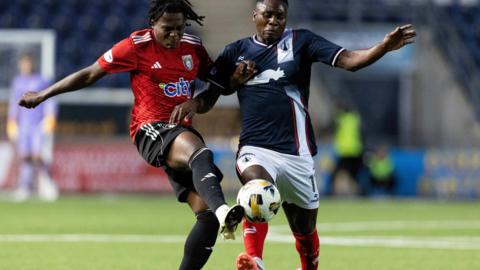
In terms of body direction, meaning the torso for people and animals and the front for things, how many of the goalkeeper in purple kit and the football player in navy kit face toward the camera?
2

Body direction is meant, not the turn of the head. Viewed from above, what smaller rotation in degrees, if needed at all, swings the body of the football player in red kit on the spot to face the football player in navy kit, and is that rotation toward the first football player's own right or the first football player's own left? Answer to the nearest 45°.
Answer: approximately 45° to the first football player's own left

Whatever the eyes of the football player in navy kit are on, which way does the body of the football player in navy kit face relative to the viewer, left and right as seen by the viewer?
facing the viewer

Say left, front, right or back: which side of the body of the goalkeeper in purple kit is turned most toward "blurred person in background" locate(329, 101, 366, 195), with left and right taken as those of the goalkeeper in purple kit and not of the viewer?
left

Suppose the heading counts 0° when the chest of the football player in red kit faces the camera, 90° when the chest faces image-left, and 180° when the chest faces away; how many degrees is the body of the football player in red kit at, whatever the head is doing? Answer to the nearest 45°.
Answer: approximately 315°

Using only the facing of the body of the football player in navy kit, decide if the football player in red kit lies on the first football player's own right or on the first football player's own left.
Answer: on the first football player's own right

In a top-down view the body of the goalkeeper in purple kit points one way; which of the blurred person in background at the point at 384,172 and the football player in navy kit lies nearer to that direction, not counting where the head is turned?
the football player in navy kit

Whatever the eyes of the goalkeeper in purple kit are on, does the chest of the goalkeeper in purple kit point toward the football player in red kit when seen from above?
yes

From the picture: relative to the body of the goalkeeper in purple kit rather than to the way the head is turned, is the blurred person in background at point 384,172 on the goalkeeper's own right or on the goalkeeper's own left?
on the goalkeeper's own left

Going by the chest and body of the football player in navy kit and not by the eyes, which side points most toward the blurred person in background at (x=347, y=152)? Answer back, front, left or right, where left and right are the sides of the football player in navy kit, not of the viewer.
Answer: back

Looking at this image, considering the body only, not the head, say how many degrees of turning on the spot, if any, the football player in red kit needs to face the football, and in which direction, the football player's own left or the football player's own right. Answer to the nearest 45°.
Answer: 0° — they already face it
